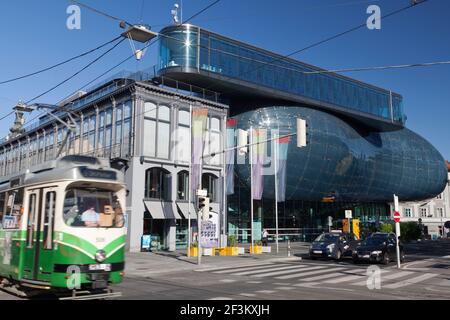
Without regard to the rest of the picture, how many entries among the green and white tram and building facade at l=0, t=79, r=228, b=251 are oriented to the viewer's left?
0

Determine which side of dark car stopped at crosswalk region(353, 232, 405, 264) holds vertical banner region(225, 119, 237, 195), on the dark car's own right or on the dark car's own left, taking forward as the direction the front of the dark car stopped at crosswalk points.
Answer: on the dark car's own right

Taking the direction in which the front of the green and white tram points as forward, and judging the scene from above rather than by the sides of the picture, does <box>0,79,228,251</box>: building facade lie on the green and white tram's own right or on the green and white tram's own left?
on the green and white tram's own left

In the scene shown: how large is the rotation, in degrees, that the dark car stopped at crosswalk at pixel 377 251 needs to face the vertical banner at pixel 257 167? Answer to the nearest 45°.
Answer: approximately 90° to its right

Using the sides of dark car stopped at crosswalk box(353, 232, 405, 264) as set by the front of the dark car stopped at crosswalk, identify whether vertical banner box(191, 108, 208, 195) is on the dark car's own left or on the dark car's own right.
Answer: on the dark car's own right

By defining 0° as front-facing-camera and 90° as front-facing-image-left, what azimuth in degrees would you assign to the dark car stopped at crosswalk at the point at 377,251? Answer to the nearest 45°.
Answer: approximately 45°

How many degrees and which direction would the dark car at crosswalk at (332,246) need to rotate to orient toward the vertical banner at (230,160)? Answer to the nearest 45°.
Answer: approximately 90° to its right

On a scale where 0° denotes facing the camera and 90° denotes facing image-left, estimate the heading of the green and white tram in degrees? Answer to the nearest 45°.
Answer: approximately 315°

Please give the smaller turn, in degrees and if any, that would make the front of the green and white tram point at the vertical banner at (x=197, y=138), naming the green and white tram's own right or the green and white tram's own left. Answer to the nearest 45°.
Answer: approximately 90° to the green and white tram's own left

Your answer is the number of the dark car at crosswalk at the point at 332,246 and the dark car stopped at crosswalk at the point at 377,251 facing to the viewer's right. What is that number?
0

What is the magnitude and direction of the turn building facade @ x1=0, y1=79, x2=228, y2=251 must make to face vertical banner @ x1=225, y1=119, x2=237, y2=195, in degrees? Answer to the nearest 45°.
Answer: approximately 90° to its left

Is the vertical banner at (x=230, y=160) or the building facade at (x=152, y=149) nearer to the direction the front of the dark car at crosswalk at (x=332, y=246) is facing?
the building facade

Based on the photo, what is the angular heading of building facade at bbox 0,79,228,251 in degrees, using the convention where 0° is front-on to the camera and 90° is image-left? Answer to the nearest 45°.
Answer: approximately 315°

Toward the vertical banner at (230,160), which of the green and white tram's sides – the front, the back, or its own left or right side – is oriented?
left

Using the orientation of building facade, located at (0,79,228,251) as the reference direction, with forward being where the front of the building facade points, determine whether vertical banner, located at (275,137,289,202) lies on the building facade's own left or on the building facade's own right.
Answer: on the building facade's own left

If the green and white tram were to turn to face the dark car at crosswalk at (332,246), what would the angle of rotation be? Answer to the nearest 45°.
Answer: approximately 90° to its left

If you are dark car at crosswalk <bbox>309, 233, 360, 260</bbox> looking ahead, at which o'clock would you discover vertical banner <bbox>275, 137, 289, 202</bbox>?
The vertical banner is roughly at 4 o'clock from the dark car at crosswalk.
